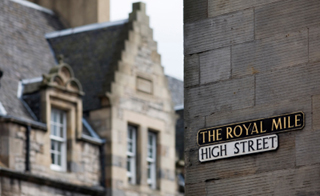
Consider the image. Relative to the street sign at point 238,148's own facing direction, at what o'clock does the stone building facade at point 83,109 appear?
The stone building facade is roughly at 4 o'clock from the street sign.

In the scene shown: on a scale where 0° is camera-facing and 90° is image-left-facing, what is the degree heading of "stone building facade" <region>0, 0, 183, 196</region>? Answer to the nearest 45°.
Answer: approximately 315°

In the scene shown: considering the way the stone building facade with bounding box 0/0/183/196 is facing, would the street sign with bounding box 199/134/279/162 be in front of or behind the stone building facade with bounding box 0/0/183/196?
in front

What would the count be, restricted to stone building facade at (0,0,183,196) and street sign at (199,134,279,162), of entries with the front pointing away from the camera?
0

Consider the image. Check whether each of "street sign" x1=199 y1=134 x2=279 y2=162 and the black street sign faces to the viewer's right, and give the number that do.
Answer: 0

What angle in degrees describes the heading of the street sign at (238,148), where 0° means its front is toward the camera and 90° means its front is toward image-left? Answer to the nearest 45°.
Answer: approximately 45°

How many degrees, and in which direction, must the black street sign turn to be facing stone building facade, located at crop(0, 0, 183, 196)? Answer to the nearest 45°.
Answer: approximately 135° to its right

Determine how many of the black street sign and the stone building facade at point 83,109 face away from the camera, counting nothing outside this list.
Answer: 0

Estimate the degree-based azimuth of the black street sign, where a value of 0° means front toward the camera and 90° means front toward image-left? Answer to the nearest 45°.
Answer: approximately 45°
